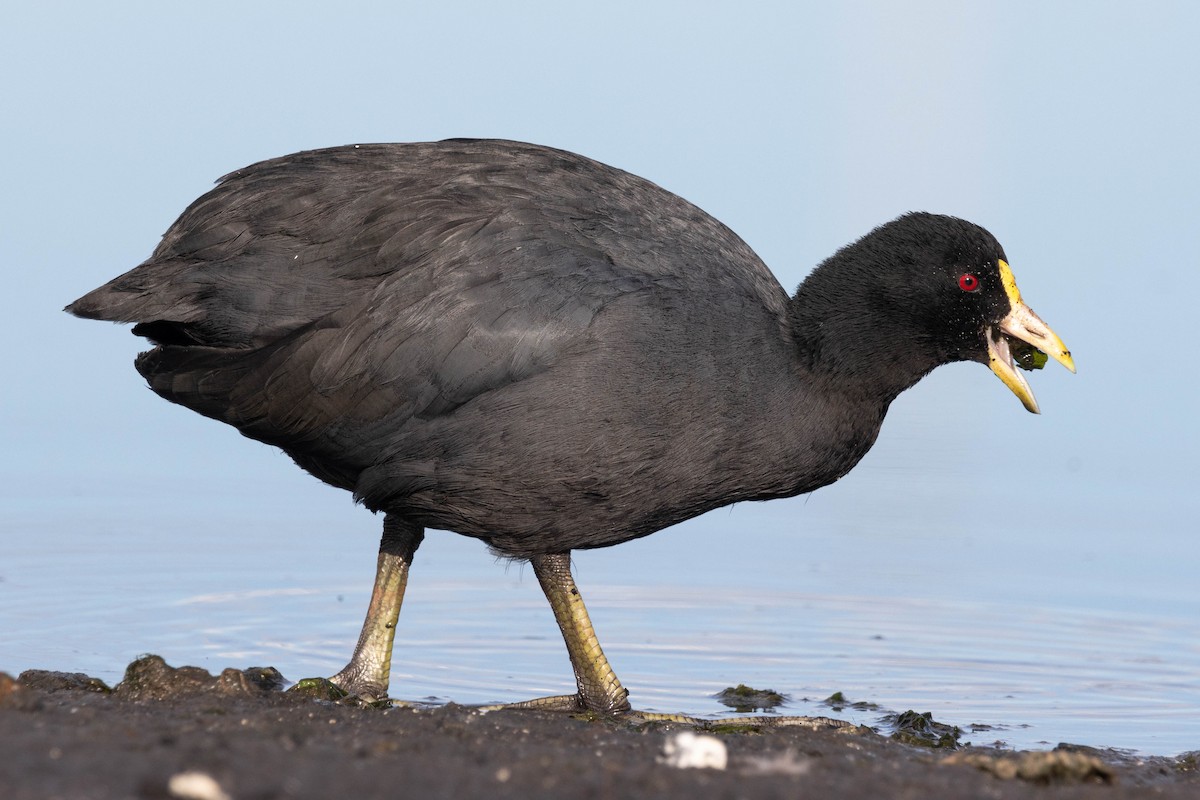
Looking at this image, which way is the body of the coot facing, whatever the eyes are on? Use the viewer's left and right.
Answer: facing to the right of the viewer
